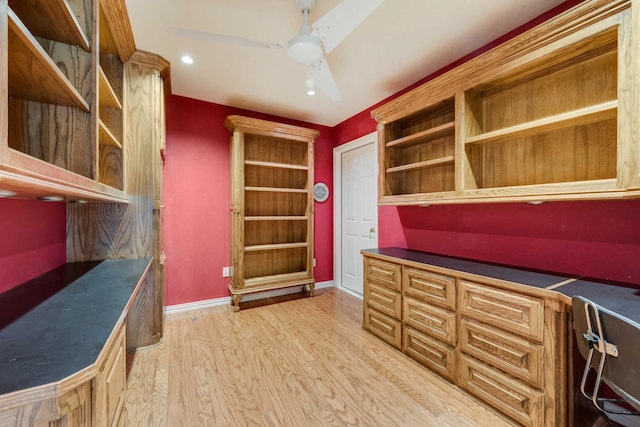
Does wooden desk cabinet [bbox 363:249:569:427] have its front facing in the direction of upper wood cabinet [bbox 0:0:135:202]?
yes

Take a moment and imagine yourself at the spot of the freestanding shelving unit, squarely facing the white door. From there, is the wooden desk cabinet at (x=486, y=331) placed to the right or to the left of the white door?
right

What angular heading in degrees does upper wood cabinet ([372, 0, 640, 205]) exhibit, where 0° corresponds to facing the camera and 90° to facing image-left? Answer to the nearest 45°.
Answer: approximately 45°

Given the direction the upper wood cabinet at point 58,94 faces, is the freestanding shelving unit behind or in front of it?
in front

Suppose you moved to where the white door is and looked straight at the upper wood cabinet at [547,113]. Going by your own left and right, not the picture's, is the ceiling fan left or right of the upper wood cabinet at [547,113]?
right

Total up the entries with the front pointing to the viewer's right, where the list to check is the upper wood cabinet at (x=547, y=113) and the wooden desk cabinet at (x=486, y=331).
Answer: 0

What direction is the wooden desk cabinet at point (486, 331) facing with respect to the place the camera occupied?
facing the viewer and to the left of the viewer

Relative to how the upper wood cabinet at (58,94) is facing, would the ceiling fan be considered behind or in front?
in front

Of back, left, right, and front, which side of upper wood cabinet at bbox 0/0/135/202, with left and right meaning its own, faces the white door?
front

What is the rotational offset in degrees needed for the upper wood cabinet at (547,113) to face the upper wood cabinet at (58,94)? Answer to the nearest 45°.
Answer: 0° — it already faces it

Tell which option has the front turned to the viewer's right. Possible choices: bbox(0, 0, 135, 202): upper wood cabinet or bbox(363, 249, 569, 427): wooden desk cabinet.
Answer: the upper wood cabinet

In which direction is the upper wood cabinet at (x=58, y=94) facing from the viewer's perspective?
to the viewer's right

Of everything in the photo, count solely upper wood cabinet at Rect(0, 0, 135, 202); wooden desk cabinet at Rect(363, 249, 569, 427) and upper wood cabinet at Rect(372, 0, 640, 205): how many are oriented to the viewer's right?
1

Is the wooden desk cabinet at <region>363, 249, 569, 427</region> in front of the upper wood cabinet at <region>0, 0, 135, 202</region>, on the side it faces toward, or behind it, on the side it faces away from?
in front
